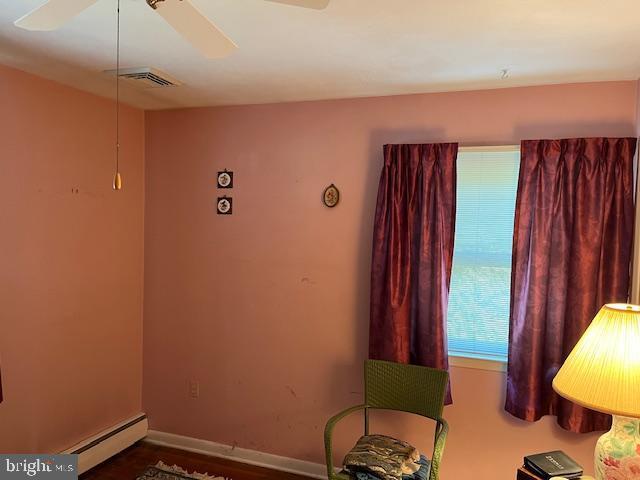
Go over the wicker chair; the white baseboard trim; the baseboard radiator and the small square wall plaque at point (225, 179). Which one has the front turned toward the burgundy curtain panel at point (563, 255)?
the baseboard radiator

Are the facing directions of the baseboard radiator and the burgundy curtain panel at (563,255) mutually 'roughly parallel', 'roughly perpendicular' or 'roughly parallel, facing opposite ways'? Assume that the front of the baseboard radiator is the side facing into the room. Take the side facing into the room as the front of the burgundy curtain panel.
roughly perpendicular

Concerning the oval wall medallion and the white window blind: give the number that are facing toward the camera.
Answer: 2

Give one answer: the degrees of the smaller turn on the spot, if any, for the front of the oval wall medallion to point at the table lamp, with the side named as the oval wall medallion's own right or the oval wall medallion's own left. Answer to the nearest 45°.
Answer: approximately 45° to the oval wall medallion's own left

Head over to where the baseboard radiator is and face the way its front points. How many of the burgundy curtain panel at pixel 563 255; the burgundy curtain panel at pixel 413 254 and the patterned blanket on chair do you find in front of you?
3

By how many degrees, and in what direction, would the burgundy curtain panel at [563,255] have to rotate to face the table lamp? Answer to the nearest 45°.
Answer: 0° — it already faces it

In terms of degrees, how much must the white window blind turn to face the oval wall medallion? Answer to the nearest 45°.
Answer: approximately 90° to its right

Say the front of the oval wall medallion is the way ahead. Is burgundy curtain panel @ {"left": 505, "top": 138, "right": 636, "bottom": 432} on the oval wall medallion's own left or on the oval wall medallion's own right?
on the oval wall medallion's own left

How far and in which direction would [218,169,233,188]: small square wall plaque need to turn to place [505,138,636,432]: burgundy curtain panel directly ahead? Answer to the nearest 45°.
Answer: approximately 90° to its left
